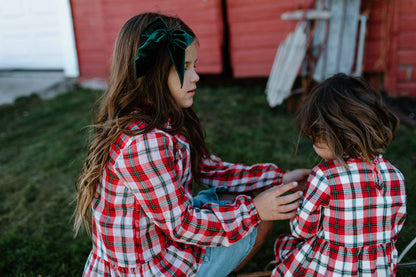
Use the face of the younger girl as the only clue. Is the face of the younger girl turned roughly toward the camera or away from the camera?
away from the camera

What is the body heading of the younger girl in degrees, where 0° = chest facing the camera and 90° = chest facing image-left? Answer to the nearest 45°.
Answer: approximately 135°
